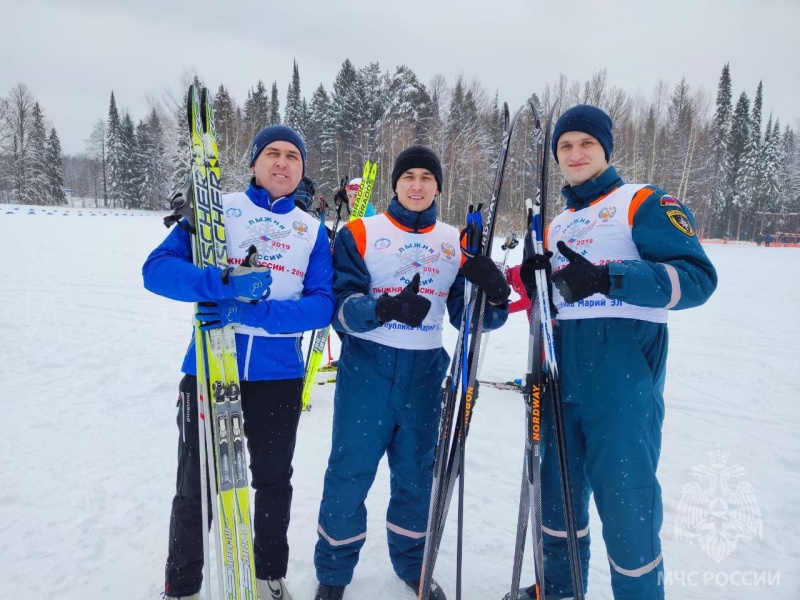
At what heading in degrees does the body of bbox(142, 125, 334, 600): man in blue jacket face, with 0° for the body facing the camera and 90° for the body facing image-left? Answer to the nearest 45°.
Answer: approximately 0°

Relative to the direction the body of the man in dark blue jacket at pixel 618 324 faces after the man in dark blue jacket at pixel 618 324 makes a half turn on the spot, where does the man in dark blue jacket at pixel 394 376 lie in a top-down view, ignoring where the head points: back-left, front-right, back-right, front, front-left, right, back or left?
back-left

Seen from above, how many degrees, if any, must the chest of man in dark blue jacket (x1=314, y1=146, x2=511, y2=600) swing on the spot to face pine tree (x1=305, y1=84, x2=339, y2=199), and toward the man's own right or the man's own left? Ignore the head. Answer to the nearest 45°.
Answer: approximately 180°

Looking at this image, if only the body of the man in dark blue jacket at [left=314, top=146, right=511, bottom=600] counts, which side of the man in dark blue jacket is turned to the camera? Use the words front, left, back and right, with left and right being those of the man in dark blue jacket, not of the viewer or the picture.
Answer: front

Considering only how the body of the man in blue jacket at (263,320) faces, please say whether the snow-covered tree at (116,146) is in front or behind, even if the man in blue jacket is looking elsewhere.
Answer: behind

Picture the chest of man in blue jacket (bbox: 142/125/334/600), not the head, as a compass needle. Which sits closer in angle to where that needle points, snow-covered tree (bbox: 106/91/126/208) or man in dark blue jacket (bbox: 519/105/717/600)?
the man in dark blue jacket

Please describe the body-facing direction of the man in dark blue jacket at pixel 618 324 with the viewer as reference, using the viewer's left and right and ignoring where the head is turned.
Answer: facing the viewer and to the left of the viewer

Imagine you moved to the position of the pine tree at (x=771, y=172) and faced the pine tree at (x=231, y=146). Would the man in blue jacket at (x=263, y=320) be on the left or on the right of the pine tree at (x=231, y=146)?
left

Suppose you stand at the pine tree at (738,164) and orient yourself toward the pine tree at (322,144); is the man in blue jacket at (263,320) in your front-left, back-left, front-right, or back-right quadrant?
front-left

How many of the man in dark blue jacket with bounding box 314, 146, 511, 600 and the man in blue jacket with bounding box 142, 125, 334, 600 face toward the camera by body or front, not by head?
2

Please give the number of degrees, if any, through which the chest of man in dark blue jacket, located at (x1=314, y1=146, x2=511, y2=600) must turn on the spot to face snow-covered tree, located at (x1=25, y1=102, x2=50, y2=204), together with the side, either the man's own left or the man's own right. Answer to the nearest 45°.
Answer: approximately 135° to the man's own right
